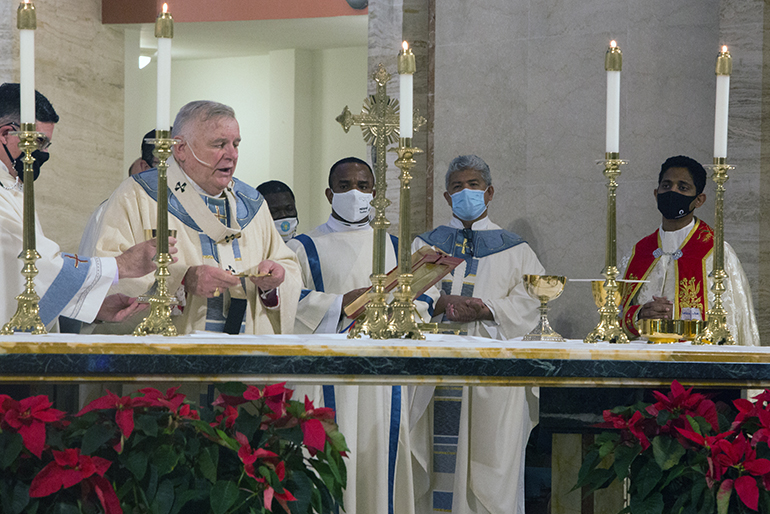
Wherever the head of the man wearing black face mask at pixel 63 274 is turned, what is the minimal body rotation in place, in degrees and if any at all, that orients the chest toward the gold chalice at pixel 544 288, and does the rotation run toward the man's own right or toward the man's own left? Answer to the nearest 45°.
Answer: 0° — they already face it

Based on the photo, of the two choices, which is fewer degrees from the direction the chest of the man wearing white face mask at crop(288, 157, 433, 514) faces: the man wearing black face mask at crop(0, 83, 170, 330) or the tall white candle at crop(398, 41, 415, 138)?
the tall white candle

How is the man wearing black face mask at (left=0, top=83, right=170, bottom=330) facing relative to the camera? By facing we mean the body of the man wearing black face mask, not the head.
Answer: to the viewer's right

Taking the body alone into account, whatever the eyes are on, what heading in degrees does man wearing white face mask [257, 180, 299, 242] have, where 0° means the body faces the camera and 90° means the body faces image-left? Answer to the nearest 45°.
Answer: approximately 0°

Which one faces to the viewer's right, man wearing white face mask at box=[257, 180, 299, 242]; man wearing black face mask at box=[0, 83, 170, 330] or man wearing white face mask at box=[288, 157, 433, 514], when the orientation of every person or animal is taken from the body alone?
the man wearing black face mask

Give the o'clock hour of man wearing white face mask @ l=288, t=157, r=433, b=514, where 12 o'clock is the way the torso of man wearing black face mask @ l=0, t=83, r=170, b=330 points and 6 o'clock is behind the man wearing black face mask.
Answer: The man wearing white face mask is roughly at 11 o'clock from the man wearing black face mask.

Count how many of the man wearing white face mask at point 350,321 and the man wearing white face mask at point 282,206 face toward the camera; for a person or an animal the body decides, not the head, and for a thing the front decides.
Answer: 2

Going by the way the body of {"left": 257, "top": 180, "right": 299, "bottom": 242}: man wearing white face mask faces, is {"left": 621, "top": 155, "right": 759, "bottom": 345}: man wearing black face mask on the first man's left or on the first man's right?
on the first man's left
